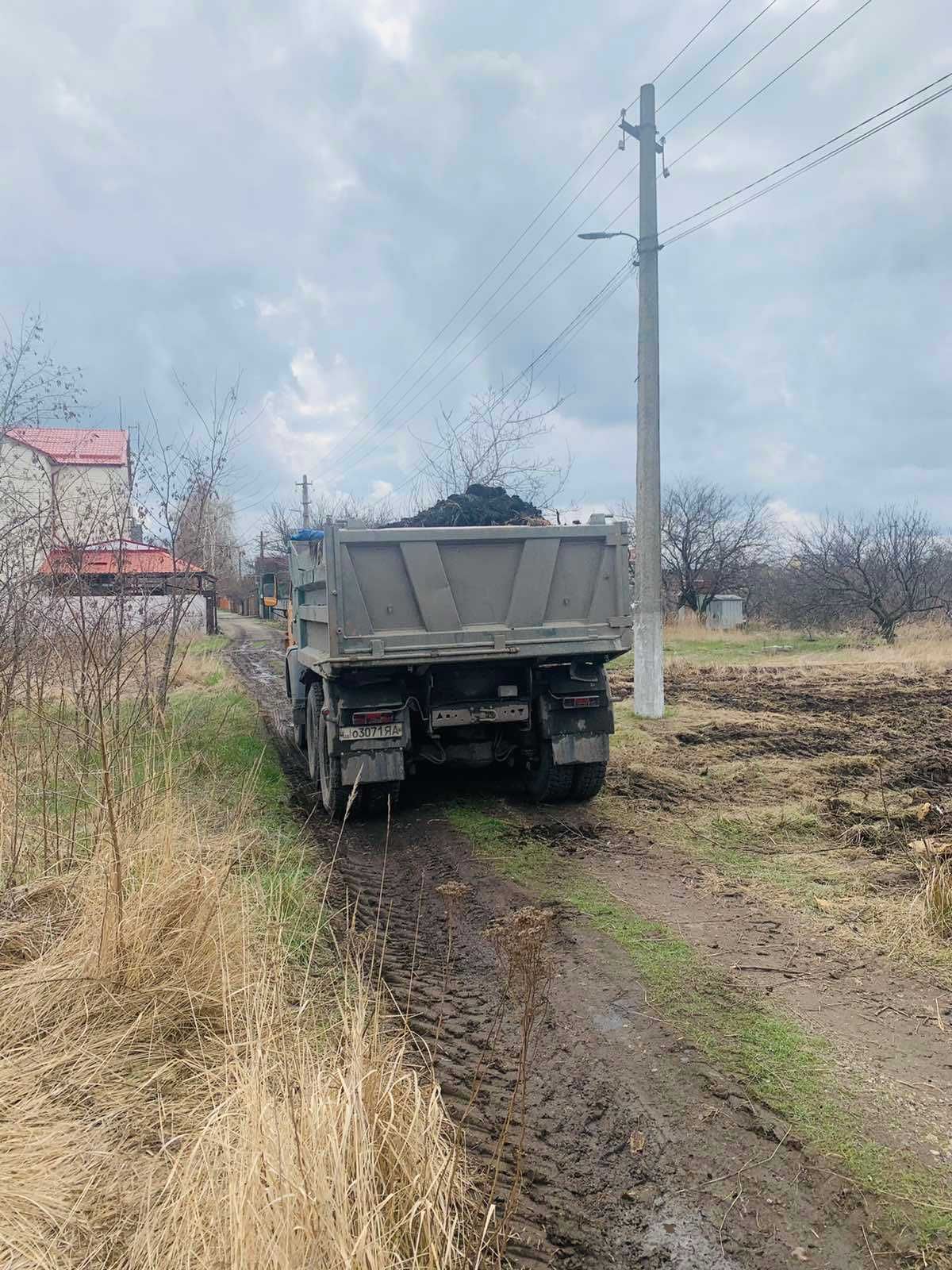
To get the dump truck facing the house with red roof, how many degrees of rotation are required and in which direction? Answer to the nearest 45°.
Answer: approximately 90° to its left

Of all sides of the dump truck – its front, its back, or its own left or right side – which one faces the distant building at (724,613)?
front

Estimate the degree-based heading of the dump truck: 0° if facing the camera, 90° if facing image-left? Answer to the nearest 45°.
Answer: approximately 180°

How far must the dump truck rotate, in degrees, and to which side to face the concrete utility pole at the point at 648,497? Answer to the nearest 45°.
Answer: approximately 45° to its right

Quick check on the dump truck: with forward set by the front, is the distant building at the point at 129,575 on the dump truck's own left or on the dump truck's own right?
on the dump truck's own left
